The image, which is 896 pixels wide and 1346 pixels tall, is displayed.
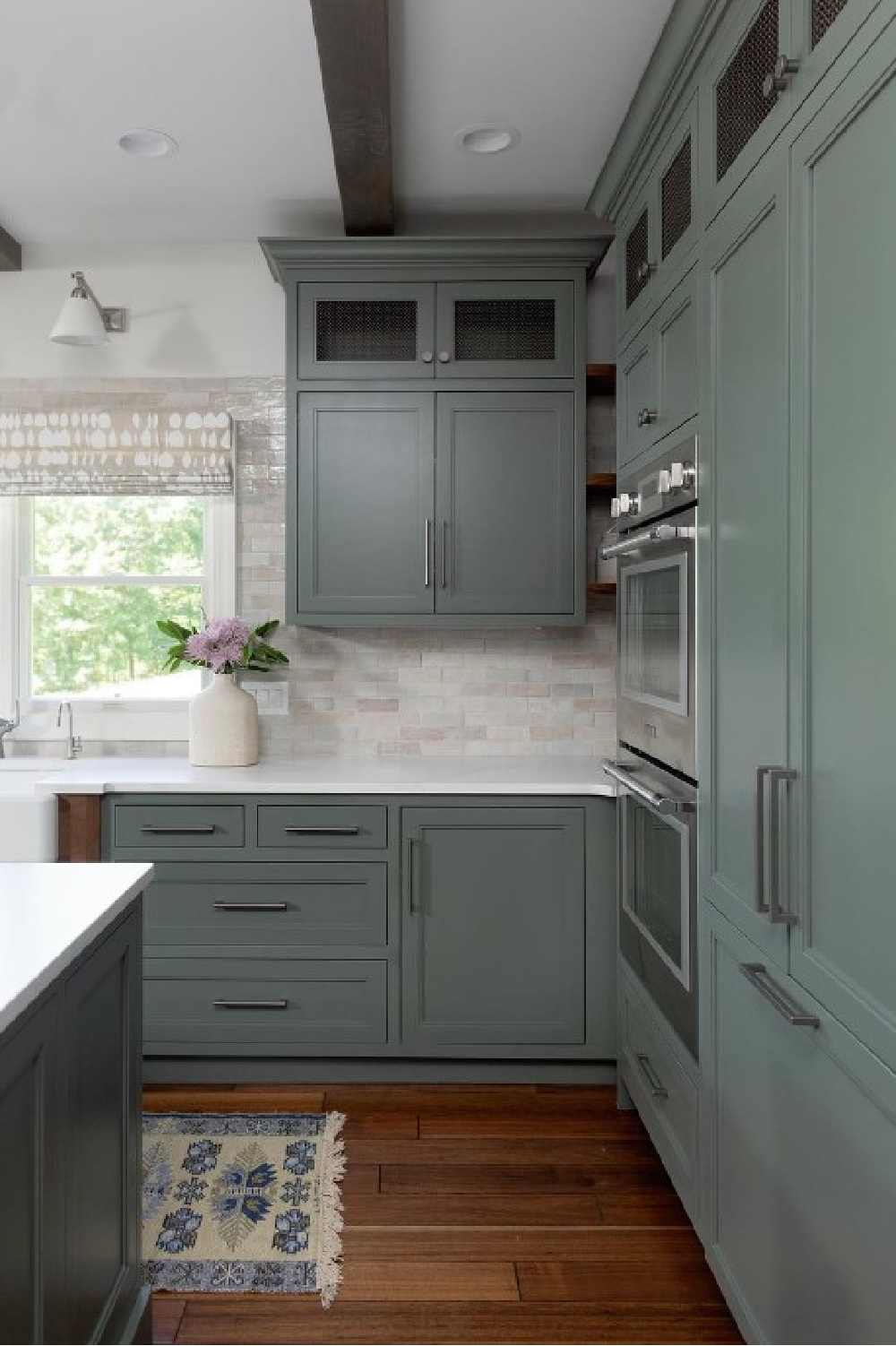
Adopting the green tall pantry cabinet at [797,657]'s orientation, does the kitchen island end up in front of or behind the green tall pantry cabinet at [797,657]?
in front

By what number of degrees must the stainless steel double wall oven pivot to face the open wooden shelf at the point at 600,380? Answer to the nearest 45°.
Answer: approximately 90° to its right

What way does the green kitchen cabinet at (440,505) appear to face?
toward the camera

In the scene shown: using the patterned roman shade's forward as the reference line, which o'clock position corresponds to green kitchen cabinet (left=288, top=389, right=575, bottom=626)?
The green kitchen cabinet is roughly at 10 o'clock from the patterned roman shade.

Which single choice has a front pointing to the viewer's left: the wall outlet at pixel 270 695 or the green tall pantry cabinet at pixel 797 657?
the green tall pantry cabinet

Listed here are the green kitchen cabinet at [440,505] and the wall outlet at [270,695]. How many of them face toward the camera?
2

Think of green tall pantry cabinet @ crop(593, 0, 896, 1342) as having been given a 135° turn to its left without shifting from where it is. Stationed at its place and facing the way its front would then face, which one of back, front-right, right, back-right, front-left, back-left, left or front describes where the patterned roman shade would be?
back

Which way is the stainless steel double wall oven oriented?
to the viewer's left

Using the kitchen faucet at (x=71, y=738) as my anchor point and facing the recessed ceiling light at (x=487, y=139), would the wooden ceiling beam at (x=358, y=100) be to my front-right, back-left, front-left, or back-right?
front-right

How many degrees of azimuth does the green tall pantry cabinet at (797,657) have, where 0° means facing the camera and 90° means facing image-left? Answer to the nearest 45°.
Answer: approximately 90°

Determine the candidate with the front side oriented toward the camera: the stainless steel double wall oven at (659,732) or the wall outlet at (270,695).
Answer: the wall outlet

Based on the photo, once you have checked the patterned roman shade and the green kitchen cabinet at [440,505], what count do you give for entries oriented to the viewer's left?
0

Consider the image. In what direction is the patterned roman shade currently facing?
toward the camera

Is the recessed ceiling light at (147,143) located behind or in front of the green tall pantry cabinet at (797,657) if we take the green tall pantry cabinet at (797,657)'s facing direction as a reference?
in front

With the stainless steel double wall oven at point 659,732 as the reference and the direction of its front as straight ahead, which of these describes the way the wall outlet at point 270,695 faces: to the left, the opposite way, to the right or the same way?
to the left

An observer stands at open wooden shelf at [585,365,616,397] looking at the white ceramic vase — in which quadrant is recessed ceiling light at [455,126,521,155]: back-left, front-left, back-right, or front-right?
front-left
